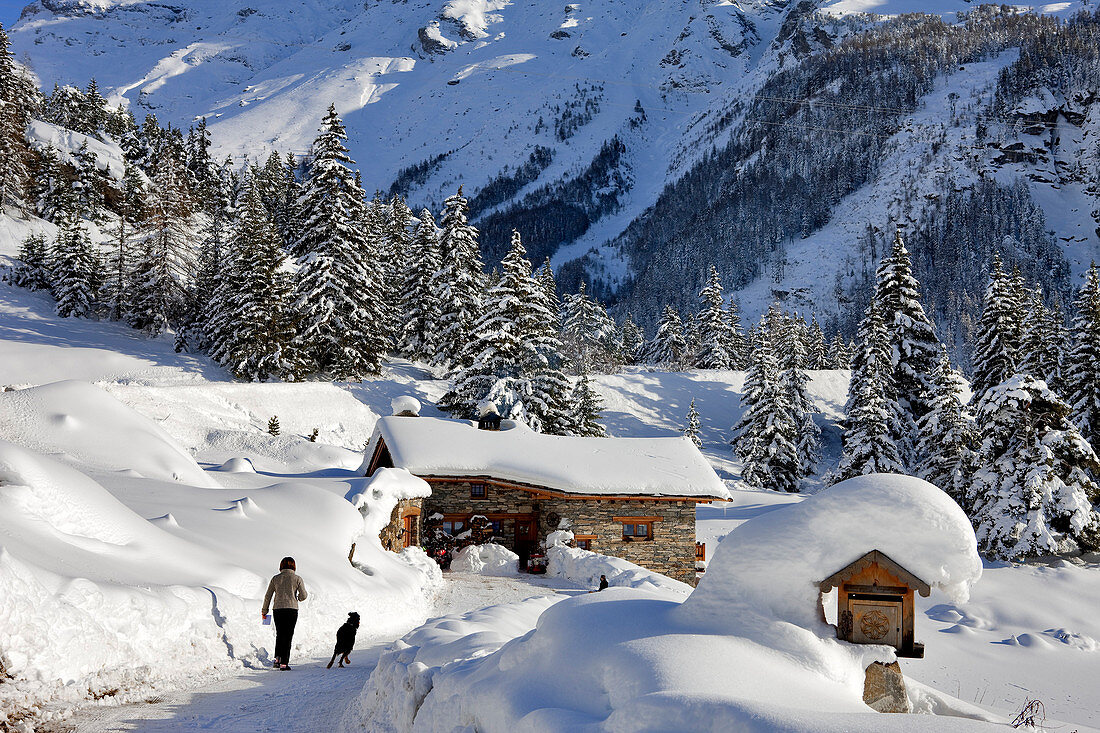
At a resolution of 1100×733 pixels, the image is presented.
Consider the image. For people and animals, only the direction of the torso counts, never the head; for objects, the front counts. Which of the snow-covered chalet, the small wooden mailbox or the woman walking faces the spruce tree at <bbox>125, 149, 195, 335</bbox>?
the woman walking

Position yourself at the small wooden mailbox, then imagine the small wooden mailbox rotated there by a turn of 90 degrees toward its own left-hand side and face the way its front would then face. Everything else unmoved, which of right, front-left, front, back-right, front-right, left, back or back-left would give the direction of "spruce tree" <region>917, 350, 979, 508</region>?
left

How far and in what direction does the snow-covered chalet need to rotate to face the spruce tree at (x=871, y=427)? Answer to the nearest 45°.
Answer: approximately 135° to its left

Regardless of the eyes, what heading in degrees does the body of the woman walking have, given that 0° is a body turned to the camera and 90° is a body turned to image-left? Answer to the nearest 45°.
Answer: approximately 180°

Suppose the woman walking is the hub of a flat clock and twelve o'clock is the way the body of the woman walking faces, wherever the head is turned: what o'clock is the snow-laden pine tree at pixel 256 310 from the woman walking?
The snow-laden pine tree is roughly at 12 o'clock from the woman walking.

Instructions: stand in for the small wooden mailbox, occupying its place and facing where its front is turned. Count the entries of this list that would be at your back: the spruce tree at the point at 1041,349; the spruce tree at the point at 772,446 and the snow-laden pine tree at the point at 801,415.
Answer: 3

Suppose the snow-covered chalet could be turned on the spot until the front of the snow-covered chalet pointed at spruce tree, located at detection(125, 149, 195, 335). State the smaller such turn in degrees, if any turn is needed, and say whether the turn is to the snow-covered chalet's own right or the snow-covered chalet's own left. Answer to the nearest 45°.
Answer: approximately 135° to the snow-covered chalet's own right

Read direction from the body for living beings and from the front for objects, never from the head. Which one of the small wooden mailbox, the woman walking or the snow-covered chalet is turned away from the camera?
the woman walking

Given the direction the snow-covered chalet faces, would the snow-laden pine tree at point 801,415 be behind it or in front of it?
behind

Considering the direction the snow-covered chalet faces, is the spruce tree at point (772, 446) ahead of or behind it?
behind

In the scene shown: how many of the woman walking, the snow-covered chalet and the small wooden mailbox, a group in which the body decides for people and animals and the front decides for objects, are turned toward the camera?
2

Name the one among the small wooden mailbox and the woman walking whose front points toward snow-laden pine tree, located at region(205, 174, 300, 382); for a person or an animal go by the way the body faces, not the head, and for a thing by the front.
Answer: the woman walking
